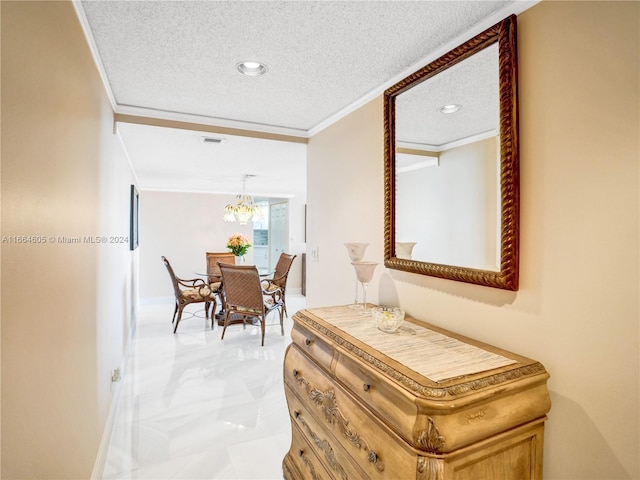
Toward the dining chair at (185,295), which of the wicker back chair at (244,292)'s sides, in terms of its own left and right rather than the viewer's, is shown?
left

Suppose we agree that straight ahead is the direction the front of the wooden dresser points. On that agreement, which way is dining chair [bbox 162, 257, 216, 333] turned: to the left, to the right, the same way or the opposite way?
the opposite way

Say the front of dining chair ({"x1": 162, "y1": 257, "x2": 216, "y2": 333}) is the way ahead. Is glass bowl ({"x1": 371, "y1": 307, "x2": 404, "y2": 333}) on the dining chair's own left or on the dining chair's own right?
on the dining chair's own right

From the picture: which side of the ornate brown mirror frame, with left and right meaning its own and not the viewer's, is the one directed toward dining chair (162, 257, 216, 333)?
right

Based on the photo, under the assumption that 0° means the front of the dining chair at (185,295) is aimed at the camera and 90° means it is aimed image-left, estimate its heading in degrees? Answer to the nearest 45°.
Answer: approximately 270°

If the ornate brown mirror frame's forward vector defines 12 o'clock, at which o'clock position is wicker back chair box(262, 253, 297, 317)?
The wicker back chair is roughly at 3 o'clock from the ornate brown mirror frame.

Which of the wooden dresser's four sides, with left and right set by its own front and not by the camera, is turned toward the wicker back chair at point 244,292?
right

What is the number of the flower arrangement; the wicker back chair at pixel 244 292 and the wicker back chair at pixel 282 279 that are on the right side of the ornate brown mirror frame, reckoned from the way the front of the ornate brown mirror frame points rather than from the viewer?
3
